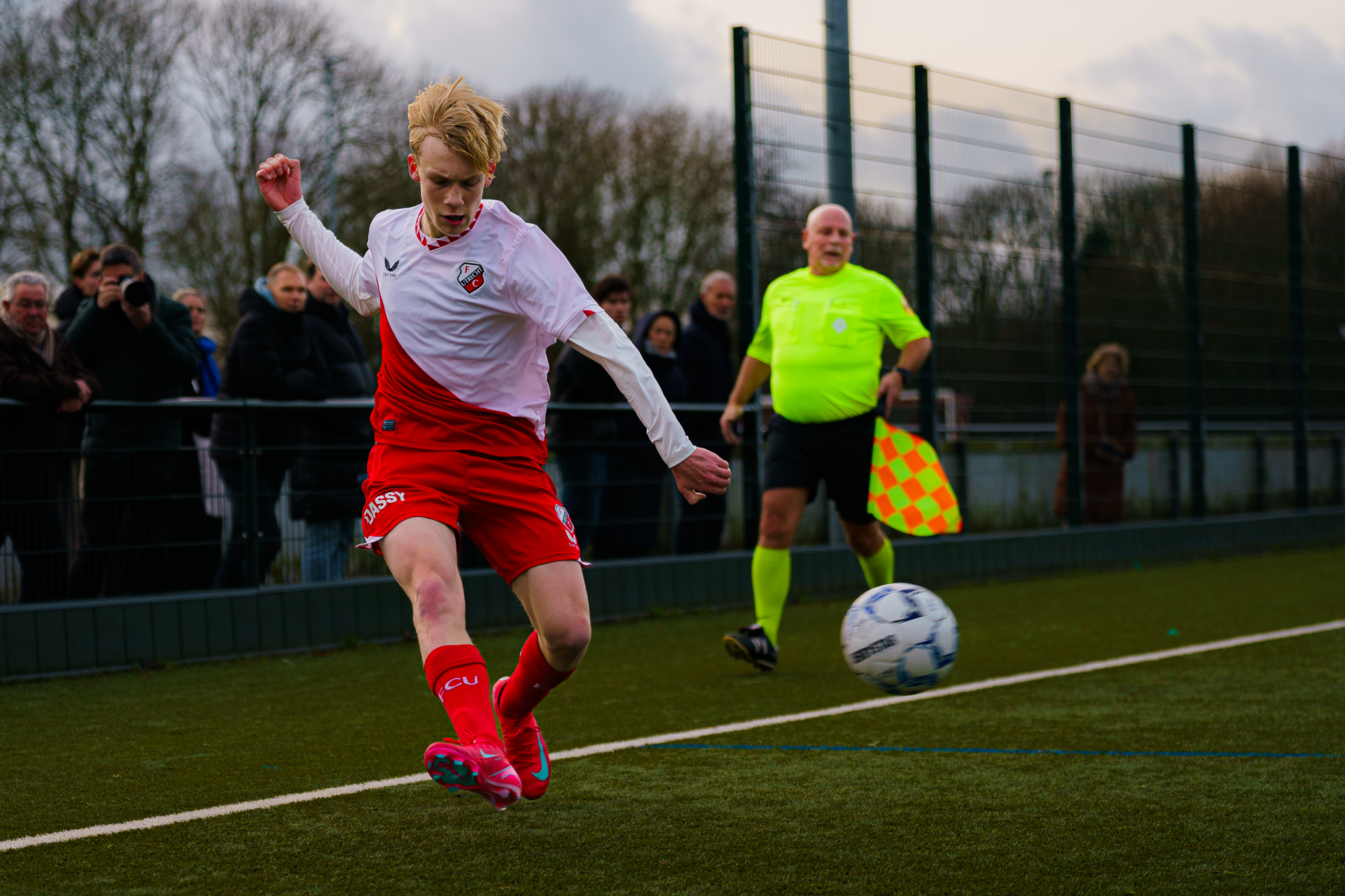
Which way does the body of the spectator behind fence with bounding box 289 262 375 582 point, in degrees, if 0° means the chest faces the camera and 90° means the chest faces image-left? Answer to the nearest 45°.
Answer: approximately 315°

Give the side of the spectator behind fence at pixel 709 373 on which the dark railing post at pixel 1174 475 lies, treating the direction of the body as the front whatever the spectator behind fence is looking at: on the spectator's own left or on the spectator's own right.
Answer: on the spectator's own left

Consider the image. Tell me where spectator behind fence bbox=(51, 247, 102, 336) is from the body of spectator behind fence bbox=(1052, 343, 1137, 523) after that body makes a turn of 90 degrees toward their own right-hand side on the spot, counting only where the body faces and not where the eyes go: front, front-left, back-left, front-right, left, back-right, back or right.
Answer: front-left

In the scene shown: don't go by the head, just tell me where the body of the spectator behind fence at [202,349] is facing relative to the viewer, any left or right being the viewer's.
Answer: facing the viewer and to the right of the viewer

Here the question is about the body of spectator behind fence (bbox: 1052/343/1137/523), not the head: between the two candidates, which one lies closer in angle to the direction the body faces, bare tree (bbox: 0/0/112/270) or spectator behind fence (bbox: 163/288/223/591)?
the spectator behind fence

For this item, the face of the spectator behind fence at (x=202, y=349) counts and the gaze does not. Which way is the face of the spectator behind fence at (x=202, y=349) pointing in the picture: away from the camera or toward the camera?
toward the camera

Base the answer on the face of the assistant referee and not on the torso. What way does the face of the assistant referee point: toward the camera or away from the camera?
toward the camera

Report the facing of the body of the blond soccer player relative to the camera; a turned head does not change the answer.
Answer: toward the camera

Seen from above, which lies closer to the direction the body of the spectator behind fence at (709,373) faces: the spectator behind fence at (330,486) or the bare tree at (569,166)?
the spectator behind fence

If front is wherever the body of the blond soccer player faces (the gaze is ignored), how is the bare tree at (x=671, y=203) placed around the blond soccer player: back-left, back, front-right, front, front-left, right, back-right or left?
back

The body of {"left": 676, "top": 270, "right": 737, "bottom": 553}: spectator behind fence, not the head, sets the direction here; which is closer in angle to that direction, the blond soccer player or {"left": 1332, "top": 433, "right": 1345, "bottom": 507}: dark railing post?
the blond soccer player

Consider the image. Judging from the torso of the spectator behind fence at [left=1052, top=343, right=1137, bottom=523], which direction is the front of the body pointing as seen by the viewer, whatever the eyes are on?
toward the camera
